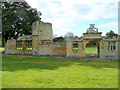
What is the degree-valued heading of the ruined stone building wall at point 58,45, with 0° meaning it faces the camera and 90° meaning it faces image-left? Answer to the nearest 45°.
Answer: approximately 0°
